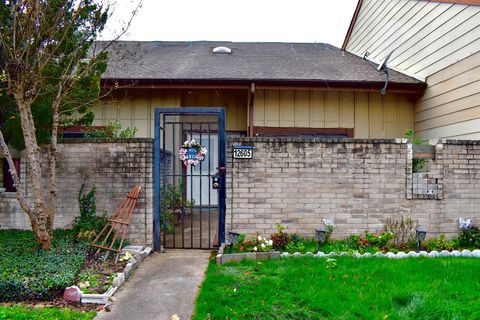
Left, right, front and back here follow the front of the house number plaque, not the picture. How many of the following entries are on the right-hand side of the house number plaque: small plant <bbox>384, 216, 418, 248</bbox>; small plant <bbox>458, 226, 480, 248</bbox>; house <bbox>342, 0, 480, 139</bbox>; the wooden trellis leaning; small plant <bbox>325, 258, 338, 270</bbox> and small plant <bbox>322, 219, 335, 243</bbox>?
1

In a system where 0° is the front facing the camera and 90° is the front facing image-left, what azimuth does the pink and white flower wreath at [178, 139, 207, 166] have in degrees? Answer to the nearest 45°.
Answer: approximately 0°

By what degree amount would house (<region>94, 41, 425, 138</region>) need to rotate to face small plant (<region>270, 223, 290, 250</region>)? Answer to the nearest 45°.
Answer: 0° — it already faces it

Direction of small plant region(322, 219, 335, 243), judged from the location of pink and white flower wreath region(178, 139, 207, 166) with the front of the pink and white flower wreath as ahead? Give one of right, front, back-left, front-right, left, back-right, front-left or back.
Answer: left

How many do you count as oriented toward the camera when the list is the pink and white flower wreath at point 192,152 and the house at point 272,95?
2

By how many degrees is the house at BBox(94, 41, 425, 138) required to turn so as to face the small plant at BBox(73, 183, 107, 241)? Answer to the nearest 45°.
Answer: approximately 45° to its right

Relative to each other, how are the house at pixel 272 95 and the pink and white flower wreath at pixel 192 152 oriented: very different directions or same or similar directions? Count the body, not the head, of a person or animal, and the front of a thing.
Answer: same or similar directions

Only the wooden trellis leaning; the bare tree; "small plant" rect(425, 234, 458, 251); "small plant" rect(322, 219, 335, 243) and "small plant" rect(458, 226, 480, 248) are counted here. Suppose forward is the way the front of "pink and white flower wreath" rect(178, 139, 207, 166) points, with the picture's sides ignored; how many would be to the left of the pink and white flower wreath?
3

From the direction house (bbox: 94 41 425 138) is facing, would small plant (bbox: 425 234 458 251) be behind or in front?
in front

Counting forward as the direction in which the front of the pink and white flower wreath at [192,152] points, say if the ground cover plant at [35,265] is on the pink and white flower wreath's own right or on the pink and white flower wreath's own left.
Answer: on the pink and white flower wreath's own right

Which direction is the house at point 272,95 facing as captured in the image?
toward the camera

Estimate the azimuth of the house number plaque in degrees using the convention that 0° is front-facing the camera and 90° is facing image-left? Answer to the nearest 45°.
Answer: approximately 0°

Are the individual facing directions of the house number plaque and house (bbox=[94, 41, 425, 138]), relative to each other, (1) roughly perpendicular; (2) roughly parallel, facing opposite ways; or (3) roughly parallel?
roughly parallel

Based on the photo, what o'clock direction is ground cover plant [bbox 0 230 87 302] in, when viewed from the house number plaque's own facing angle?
The ground cover plant is roughly at 2 o'clock from the house number plaque.

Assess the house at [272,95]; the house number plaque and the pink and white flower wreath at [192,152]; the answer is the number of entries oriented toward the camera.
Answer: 3

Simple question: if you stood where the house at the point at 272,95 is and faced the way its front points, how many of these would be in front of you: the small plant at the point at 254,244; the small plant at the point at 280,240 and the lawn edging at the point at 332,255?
3
